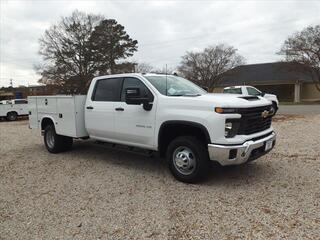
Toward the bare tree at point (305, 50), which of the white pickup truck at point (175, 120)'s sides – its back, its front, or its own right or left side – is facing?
left

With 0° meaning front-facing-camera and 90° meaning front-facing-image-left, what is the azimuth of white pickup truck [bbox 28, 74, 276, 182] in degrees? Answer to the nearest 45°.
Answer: approximately 315°

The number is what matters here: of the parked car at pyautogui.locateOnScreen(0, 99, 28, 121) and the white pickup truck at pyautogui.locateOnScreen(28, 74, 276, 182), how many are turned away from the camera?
0

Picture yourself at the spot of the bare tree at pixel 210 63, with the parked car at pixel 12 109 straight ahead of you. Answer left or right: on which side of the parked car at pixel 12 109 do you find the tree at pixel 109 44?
right

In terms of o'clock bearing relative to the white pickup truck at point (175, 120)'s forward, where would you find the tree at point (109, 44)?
The tree is roughly at 7 o'clock from the white pickup truck.
